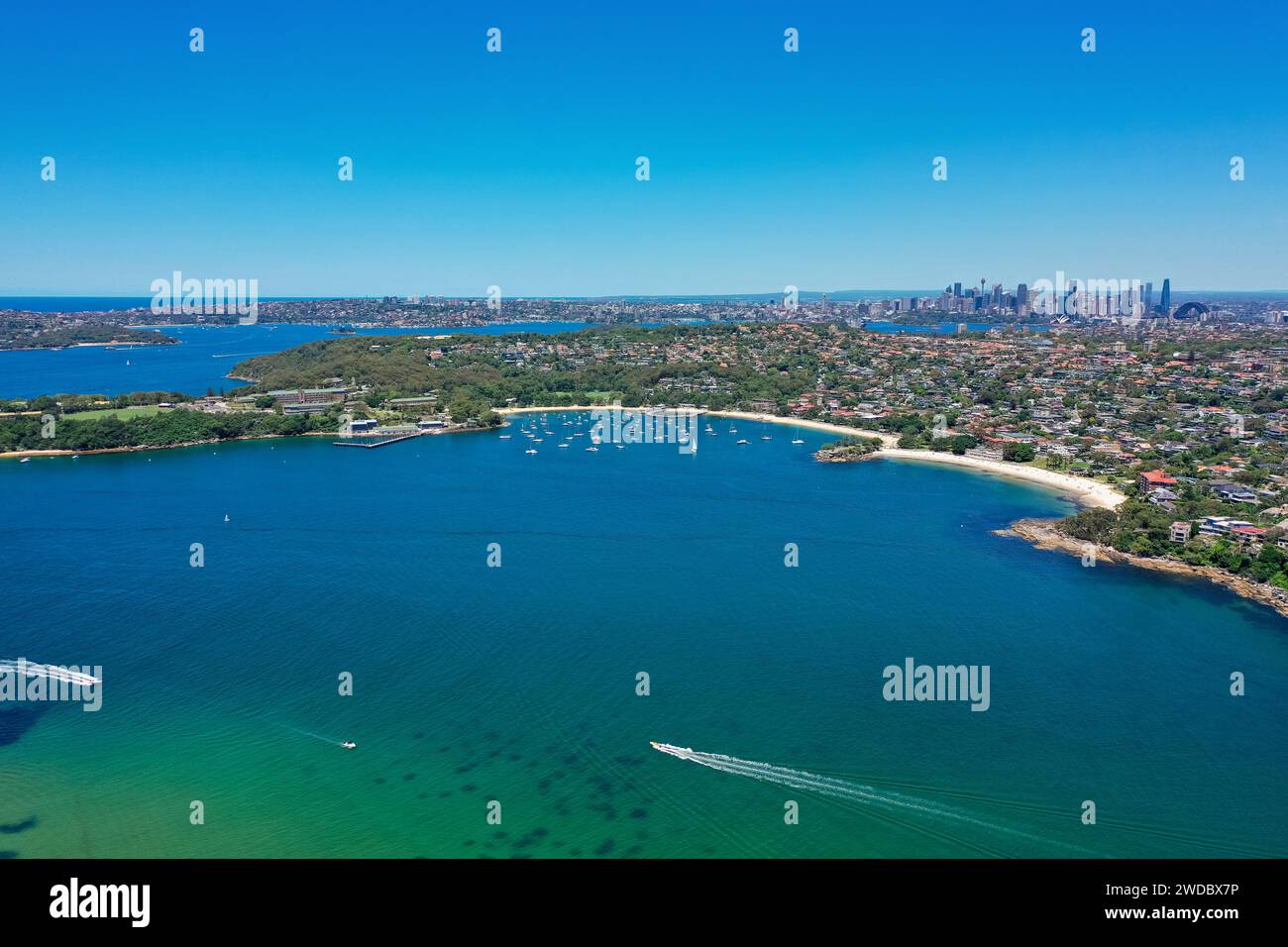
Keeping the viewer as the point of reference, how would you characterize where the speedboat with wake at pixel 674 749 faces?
facing away from the viewer and to the left of the viewer

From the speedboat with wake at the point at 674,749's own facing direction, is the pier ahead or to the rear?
ahead

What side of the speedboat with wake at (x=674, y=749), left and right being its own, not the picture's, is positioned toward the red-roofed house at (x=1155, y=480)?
right

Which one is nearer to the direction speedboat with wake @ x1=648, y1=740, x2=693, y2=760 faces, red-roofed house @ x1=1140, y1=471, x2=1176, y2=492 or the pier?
the pier
